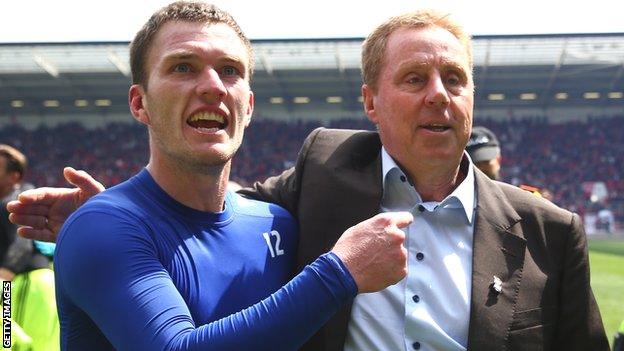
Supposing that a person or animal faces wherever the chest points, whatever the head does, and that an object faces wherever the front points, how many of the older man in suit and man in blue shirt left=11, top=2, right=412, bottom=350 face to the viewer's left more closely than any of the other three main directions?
0

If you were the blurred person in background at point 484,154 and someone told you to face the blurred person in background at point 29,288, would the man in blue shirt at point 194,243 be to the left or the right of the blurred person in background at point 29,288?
left

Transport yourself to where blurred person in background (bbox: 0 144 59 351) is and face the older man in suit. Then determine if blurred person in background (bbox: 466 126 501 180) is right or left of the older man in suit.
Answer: left

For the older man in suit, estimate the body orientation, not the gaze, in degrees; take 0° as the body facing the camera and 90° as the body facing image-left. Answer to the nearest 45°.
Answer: approximately 0°

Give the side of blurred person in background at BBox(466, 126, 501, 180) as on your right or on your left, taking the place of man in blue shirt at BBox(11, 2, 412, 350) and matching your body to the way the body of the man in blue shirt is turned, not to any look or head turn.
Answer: on your left

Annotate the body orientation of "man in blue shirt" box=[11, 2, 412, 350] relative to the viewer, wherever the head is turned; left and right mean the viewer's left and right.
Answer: facing the viewer and to the right of the viewer

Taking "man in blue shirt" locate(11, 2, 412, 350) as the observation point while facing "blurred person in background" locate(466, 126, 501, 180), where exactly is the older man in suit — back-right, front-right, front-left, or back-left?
front-right

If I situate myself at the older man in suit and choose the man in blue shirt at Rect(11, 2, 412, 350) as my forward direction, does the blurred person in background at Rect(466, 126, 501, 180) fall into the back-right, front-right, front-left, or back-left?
back-right

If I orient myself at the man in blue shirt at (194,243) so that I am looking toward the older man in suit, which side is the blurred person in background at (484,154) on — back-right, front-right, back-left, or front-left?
front-left

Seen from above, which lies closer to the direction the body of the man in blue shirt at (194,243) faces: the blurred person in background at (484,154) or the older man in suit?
the older man in suit

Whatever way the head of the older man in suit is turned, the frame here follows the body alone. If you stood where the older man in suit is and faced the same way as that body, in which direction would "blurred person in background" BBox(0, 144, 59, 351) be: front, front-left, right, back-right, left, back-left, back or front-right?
back-right

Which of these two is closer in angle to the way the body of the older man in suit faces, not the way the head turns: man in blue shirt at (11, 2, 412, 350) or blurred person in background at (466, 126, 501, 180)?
the man in blue shirt
